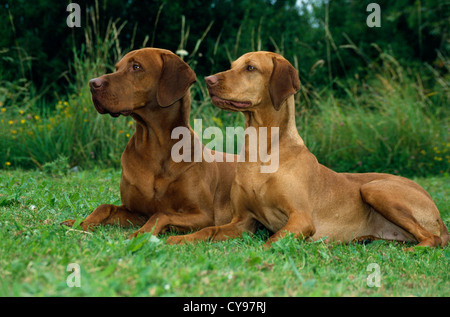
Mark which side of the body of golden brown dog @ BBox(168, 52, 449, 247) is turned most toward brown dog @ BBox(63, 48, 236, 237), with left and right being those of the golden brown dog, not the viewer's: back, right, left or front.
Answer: front

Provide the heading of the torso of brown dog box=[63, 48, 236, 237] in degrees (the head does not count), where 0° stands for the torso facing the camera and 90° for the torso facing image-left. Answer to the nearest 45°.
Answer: approximately 45°

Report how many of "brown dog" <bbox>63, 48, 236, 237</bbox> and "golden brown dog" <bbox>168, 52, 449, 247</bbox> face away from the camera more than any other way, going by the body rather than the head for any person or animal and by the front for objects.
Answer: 0

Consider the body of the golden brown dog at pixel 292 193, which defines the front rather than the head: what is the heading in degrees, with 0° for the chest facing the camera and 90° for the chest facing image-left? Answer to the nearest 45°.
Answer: approximately 90°

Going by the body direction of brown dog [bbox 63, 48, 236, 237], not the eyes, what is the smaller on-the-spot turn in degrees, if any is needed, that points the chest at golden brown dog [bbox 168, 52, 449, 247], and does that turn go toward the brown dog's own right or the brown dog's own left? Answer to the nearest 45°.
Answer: approximately 135° to the brown dog's own left
